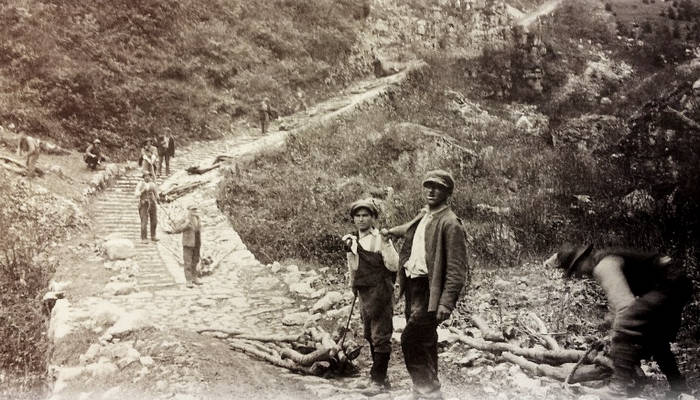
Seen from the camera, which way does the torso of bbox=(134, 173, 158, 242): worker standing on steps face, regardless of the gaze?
toward the camera

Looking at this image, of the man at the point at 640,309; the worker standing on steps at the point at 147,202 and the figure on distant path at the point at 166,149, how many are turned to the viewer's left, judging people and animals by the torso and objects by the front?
1

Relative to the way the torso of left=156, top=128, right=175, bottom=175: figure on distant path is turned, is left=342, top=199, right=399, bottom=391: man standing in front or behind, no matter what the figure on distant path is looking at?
in front

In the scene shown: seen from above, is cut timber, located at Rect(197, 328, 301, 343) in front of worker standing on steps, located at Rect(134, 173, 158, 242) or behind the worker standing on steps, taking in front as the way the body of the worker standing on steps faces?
in front

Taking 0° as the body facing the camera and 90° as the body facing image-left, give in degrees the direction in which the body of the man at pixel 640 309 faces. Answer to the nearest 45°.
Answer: approximately 90°

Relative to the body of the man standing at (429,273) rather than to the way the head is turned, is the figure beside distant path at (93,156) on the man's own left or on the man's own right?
on the man's own right

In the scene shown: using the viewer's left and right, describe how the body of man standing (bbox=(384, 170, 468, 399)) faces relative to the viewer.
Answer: facing the viewer and to the left of the viewer

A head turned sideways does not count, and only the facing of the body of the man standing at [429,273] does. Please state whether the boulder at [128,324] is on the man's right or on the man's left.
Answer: on the man's right

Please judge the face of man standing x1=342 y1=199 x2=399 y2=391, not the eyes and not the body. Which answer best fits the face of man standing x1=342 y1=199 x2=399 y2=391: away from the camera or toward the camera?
toward the camera
